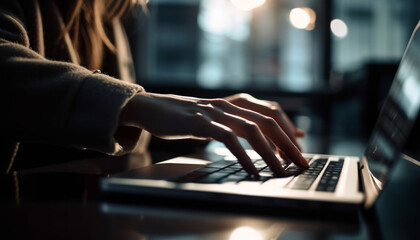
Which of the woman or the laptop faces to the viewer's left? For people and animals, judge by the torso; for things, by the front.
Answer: the laptop

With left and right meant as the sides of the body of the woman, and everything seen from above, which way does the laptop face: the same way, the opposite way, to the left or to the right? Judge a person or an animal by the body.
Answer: the opposite way

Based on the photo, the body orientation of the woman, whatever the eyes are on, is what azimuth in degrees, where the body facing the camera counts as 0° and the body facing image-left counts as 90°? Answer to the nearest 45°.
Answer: approximately 270°

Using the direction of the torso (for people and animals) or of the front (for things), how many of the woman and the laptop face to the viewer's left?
1

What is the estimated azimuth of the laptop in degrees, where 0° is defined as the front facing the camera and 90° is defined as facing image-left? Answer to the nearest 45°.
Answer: approximately 90°
